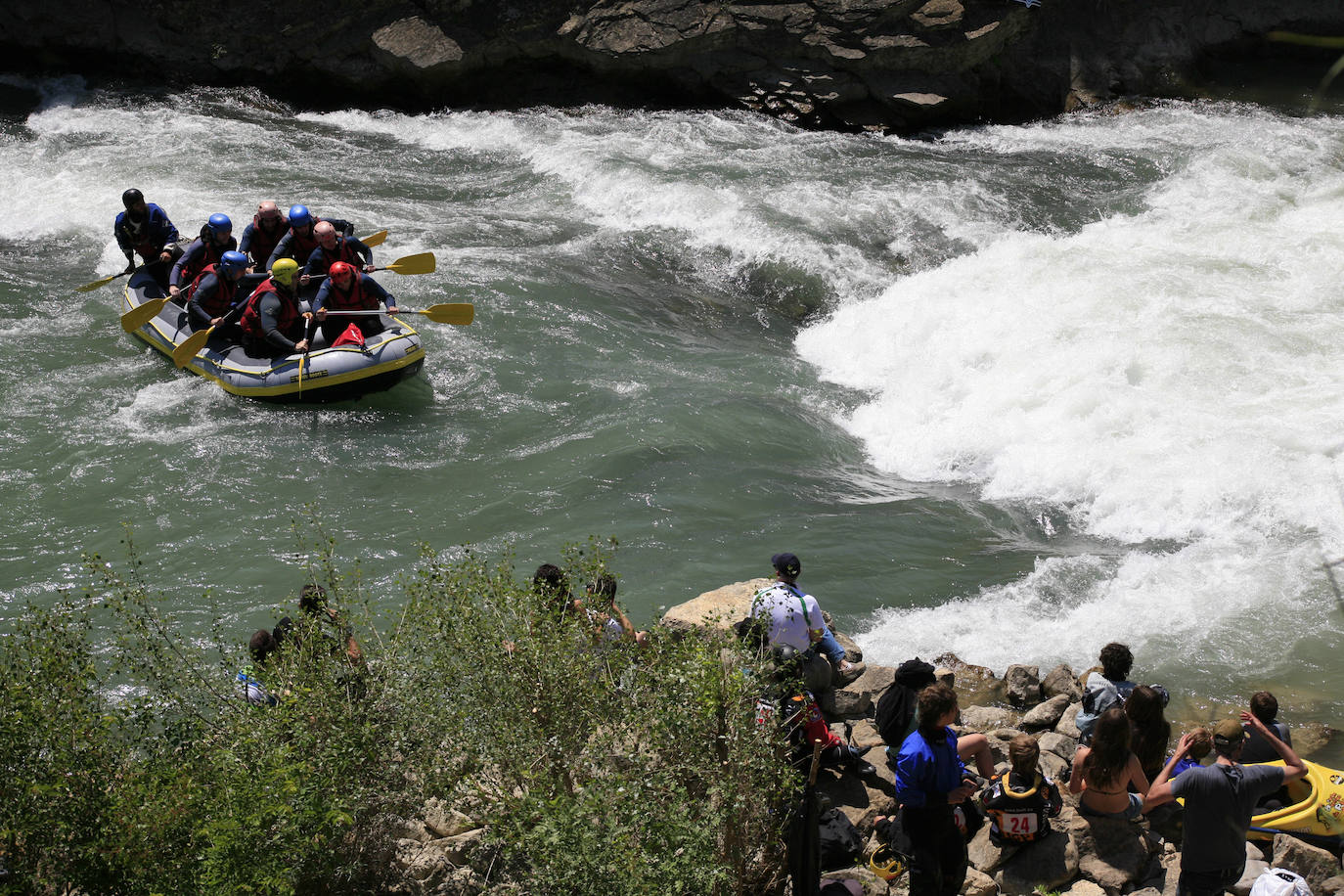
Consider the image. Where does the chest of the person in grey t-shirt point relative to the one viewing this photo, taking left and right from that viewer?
facing away from the viewer

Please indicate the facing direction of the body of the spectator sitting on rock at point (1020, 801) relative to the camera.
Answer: away from the camera

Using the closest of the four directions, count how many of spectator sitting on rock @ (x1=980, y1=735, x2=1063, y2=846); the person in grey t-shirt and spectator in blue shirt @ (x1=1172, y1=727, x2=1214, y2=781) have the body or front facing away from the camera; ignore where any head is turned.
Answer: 3

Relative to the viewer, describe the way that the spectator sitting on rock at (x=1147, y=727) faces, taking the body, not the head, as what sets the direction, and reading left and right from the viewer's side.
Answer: facing away from the viewer

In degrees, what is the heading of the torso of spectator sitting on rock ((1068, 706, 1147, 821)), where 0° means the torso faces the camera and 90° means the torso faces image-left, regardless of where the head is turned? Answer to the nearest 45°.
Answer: approximately 180°

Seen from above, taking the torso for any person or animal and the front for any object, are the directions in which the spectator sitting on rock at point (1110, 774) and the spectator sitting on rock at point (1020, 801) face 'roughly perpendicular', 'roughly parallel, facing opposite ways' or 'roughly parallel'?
roughly parallel

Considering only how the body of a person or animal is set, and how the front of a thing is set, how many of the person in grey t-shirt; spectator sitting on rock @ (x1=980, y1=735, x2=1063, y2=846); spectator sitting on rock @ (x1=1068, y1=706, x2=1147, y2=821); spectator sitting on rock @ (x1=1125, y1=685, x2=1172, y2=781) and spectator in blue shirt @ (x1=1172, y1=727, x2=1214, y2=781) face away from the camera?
5

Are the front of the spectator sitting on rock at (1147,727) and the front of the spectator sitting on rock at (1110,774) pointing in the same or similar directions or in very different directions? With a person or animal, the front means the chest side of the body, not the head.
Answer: same or similar directions

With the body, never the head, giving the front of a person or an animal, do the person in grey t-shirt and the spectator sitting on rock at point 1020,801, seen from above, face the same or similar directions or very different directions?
same or similar directions

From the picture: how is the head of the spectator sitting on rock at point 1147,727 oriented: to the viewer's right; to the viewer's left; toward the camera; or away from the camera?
away from the camera

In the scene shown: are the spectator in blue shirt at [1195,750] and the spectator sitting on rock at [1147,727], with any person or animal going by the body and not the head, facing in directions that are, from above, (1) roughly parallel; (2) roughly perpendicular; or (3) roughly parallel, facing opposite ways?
roughly parallel

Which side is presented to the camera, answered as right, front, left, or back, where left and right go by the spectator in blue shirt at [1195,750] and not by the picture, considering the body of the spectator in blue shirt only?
back
